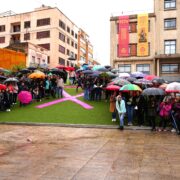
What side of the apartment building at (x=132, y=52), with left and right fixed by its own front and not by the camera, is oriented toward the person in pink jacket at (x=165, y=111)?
front

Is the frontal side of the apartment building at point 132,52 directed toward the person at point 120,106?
yes

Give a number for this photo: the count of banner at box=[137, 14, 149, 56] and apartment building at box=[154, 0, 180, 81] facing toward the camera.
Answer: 2

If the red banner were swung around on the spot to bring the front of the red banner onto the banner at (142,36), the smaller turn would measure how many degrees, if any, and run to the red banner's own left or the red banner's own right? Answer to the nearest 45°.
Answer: approximately 90° to the red banner's own left

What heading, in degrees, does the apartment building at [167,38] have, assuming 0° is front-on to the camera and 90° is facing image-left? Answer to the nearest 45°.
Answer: approximately 0°

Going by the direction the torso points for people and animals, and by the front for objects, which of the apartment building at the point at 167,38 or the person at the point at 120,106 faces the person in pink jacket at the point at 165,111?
the apartment building

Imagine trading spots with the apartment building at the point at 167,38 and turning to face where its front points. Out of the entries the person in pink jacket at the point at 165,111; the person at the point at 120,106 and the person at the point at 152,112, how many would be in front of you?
3

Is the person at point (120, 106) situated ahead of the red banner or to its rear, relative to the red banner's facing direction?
ahead

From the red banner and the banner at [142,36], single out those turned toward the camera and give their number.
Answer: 2

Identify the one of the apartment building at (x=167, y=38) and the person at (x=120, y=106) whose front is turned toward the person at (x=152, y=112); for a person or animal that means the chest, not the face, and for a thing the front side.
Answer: the apartment building
